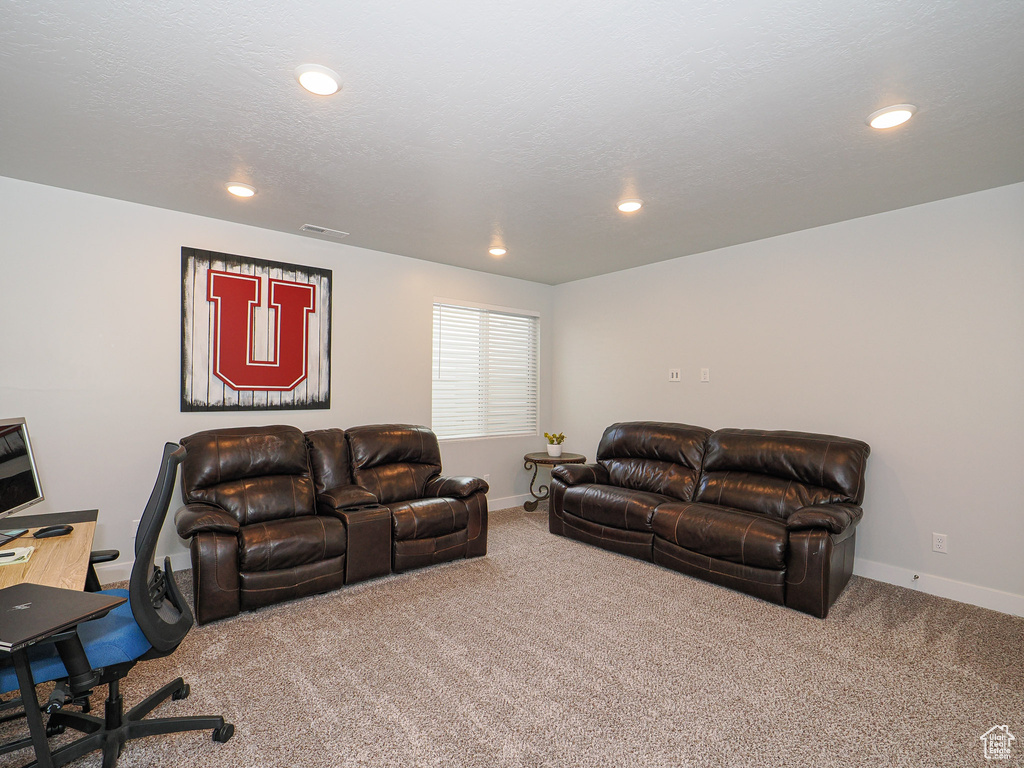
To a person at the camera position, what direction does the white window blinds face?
facing the viewer and to the right of the viewer

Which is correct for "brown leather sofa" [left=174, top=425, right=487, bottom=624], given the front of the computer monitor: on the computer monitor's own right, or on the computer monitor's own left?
on the computer monitor's own left

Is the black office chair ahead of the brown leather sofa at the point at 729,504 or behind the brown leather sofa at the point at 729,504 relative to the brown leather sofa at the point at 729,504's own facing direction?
ahead

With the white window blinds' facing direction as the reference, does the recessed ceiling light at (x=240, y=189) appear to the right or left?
on its right

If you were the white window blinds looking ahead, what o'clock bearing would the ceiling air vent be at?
The ceiling air vent is roughly at 3 o'clock from the white window blinds.

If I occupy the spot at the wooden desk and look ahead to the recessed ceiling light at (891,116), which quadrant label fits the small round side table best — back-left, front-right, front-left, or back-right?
front-left

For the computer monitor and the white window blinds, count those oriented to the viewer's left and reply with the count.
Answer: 0

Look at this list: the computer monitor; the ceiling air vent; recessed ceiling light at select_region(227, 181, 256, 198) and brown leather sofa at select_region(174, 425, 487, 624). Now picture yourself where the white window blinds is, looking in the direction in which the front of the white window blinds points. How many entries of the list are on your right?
4

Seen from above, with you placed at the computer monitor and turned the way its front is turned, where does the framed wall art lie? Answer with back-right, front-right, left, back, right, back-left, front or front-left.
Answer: left

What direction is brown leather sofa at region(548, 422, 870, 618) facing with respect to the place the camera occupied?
facing the viewer and to the left of the viewer

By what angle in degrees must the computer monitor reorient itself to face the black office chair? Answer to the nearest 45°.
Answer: approximately 45° to its right

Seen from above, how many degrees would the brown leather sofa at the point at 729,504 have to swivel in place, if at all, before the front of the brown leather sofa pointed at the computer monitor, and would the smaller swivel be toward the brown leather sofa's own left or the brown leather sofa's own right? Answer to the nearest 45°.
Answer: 0° — it already faces it
